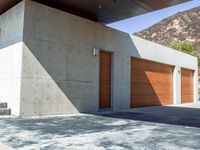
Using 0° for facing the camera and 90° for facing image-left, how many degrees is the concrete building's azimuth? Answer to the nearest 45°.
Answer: approximately 315°
